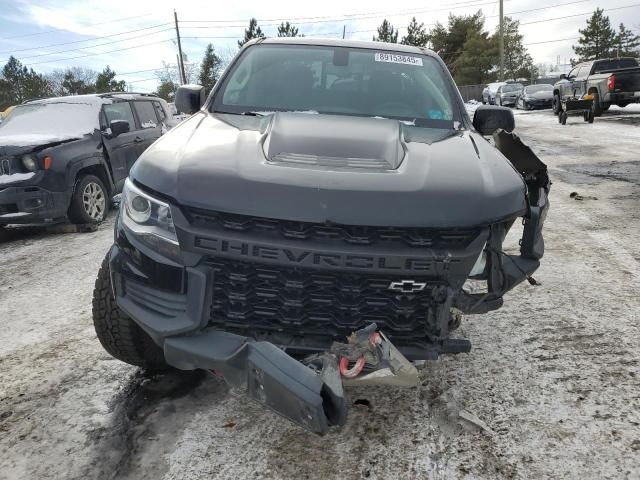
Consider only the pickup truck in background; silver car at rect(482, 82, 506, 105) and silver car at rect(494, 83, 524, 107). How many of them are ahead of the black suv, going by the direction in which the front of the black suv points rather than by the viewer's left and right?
0

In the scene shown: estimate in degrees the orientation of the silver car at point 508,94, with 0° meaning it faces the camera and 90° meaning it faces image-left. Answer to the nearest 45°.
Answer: approximately 315°

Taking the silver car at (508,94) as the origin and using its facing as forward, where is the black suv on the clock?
The black suv is roughly at 2 o'clock from the silver car.

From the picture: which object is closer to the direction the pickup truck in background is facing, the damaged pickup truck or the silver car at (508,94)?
the silver car

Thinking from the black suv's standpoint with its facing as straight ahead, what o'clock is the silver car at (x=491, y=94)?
The silver car is roughly at 6 o'clock from the black suv.

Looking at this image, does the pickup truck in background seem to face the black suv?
no

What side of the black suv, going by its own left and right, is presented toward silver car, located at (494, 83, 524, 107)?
back

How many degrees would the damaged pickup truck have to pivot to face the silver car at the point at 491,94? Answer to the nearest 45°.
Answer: approximately 180°

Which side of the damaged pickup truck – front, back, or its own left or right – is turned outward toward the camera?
front

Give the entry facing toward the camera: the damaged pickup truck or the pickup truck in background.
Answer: the damaged pickup truck

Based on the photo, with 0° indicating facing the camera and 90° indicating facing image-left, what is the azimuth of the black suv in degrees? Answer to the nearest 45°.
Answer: approximately 45°

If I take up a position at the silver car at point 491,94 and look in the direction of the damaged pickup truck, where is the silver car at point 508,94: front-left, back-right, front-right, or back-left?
front-left

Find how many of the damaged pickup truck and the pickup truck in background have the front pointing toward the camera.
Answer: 1

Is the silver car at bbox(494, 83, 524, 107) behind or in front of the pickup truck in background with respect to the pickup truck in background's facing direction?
in front
